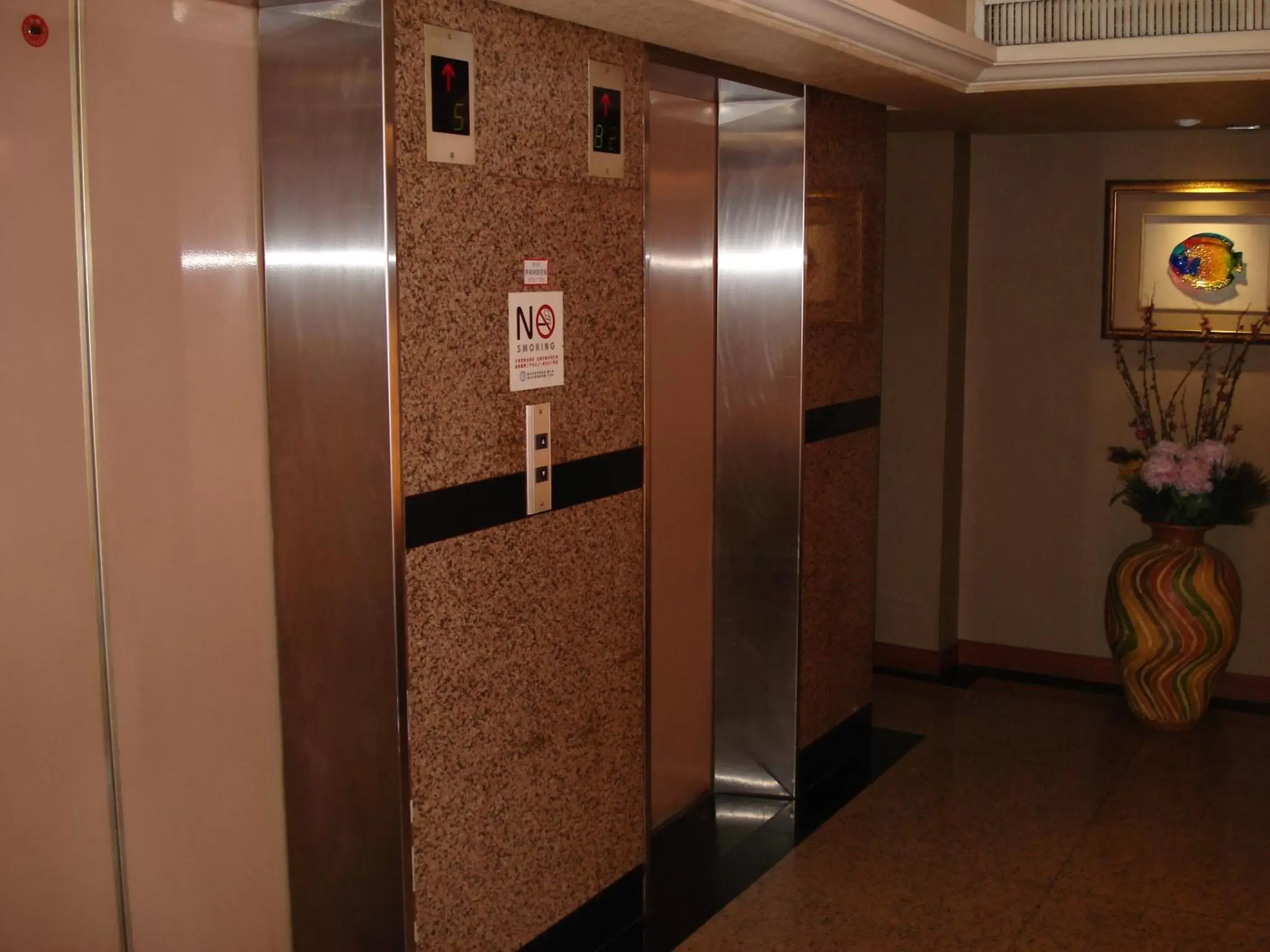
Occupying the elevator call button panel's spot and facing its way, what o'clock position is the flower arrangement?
The flower arrangement is roughly at 9 o'clock from the elevator call button panel.

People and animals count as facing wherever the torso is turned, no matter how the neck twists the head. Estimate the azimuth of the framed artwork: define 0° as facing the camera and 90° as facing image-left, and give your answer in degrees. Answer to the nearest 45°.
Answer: approximately 0°

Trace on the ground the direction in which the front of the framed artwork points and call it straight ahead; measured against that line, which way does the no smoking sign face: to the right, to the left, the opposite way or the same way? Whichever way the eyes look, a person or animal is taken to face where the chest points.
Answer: to the left

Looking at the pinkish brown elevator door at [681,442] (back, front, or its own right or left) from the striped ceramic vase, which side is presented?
left

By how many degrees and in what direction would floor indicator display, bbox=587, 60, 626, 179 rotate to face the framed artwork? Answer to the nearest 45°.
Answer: approximately 90° to its left
